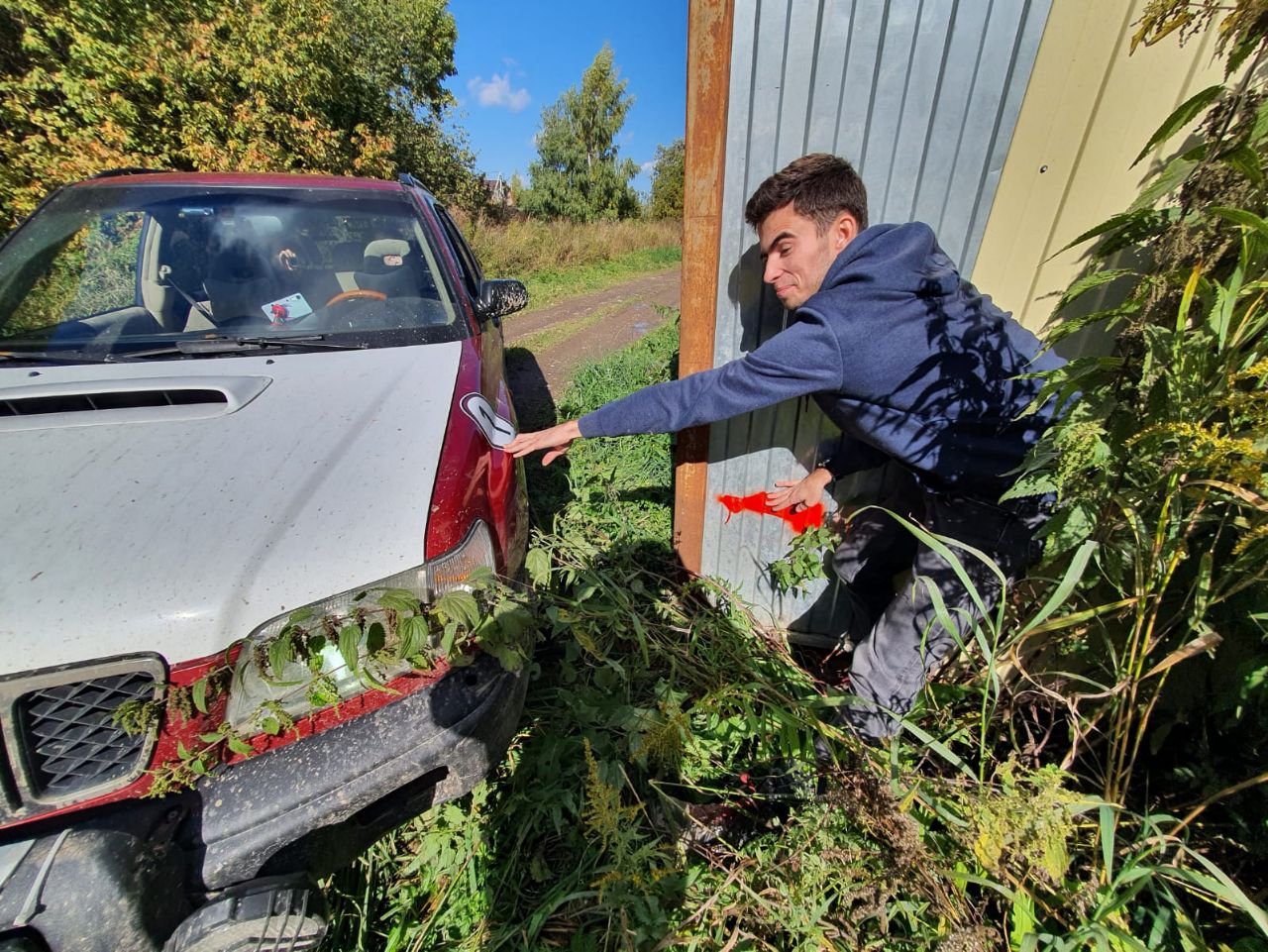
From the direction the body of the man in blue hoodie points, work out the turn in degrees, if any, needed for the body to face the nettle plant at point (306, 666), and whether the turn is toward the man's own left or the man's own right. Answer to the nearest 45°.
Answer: approximately 45° to the man's own left

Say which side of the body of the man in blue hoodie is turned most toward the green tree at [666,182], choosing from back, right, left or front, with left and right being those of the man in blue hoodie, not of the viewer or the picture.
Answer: right

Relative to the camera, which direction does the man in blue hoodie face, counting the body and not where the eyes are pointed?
to the viewer's left

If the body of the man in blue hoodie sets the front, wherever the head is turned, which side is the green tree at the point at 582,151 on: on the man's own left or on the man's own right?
on the man's own right
